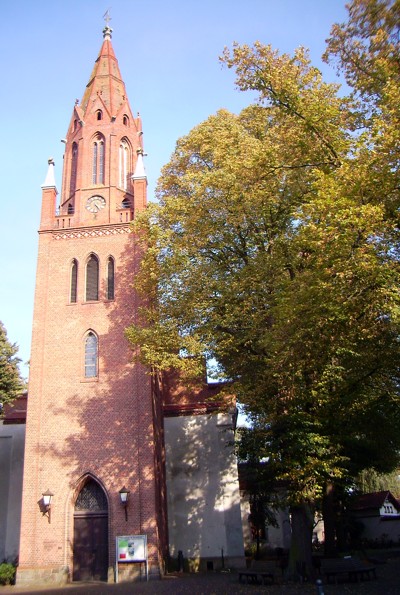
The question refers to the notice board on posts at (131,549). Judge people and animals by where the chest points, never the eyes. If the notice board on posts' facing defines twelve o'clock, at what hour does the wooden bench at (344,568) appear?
The wooden bench is roughly at 10 o'clock from the notice board on posts.

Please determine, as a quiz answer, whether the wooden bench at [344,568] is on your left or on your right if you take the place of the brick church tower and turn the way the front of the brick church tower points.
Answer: on your left

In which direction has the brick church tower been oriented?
toward the camera

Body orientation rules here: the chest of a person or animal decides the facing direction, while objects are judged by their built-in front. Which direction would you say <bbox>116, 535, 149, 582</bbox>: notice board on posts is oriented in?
toward the camera
